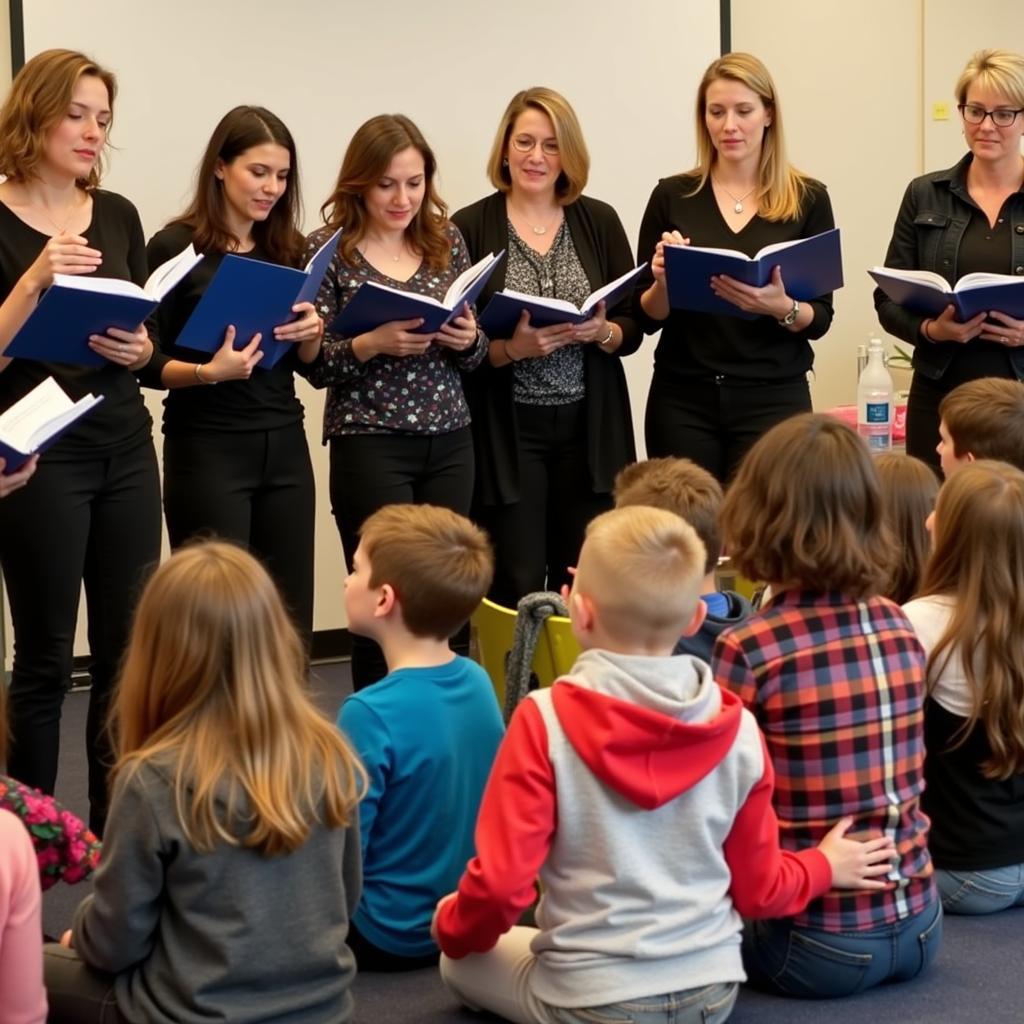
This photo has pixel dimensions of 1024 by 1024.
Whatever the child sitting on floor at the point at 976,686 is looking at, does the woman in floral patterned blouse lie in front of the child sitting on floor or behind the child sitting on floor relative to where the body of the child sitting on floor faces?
in front

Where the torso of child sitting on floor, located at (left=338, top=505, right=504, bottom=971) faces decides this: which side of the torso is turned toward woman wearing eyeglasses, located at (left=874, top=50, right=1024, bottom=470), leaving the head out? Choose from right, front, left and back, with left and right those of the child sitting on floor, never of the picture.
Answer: right

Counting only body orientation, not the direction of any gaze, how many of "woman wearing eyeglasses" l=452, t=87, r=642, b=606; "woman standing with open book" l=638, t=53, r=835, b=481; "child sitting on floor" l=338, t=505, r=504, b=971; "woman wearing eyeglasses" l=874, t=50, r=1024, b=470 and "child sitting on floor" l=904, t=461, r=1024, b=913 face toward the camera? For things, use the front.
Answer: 3

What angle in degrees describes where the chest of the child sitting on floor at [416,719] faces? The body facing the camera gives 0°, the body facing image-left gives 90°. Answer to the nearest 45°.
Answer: approximately 135°

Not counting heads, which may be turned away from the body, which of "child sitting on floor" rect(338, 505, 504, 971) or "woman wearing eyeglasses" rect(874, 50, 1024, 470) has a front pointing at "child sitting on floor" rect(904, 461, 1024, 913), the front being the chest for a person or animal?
the woman wearing eyeglasses

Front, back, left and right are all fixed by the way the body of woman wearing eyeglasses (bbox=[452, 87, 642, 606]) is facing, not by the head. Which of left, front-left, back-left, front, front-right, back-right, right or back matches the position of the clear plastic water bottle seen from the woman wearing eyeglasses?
back-left

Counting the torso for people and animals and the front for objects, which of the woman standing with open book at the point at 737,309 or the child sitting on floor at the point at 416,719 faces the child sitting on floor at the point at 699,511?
the woman standing with open book

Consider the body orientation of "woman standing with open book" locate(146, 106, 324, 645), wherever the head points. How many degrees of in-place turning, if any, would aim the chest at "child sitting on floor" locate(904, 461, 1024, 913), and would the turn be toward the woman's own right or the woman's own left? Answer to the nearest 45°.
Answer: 0° — they already face them

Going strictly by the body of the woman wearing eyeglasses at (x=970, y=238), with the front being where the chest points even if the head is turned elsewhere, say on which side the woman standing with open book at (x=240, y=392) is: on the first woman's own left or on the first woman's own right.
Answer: on the first woman's own right

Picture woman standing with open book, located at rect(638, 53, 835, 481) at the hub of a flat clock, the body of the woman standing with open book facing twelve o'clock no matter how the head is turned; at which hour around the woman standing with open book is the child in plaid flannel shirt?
The child in plaid flannel shirt is roughly at 12 o'clock from the woman standing with open book.

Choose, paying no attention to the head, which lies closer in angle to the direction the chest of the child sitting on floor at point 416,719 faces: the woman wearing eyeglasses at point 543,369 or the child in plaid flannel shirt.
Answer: the woman wearing eyeglasses
